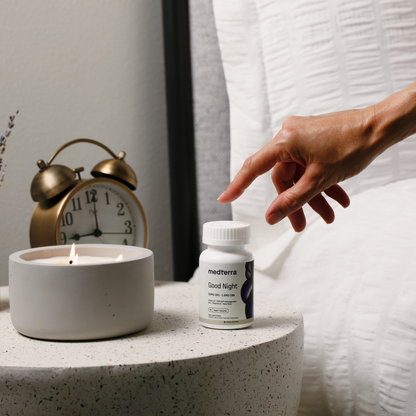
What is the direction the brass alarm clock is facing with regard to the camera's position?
facing the viewer and to the right of the viewer
